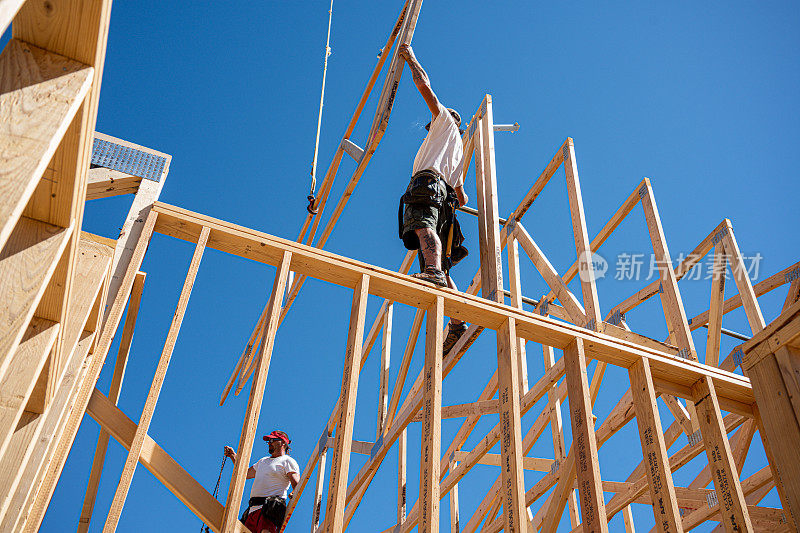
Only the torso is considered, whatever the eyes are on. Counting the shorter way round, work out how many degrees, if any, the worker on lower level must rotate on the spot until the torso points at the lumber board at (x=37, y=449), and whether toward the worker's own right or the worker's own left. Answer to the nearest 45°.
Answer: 0° — they already face it

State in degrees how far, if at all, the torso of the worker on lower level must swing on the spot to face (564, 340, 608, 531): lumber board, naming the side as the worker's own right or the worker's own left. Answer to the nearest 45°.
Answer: approximately 90° to the worker's own left

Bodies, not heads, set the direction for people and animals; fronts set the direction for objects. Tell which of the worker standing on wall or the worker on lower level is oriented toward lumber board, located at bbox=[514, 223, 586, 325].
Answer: the worker standing on wall

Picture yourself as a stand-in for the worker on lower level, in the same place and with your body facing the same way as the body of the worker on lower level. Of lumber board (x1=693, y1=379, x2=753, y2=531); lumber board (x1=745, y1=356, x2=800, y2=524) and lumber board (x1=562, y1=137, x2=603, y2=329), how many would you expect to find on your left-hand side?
3

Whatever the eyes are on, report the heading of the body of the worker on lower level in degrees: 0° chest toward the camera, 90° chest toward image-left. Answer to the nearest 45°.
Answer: approximately 45°

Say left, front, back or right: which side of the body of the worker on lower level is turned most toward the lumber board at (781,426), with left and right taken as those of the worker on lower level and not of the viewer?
left

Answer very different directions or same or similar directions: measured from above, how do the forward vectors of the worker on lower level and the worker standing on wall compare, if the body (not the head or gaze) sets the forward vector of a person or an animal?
very different directions

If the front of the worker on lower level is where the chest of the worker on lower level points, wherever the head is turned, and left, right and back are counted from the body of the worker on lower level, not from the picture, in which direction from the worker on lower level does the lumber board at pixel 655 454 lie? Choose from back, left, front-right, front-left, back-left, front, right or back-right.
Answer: left

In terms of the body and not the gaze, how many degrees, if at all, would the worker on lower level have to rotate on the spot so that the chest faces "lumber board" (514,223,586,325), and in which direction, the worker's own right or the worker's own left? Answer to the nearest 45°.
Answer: approximately 90° to the worker's own left

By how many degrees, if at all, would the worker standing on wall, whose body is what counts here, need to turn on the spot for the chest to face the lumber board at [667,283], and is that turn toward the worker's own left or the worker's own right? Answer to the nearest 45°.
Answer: approximately 45° to the worker's own right

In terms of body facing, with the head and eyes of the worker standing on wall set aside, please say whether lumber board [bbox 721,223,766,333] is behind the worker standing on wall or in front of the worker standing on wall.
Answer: in front
